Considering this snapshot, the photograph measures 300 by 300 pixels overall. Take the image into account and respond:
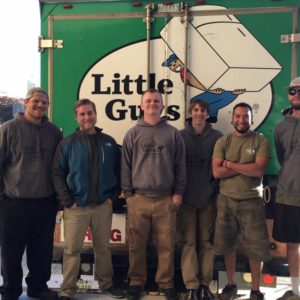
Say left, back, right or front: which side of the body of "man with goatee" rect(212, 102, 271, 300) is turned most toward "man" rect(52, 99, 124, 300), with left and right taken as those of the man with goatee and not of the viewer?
right

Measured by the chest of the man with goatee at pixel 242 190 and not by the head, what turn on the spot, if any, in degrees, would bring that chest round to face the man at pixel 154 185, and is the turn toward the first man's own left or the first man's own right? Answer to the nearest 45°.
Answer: approximately 90° to the first man's own right

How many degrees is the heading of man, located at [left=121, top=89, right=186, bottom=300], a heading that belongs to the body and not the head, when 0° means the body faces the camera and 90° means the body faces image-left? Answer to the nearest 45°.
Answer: approximately 0°
